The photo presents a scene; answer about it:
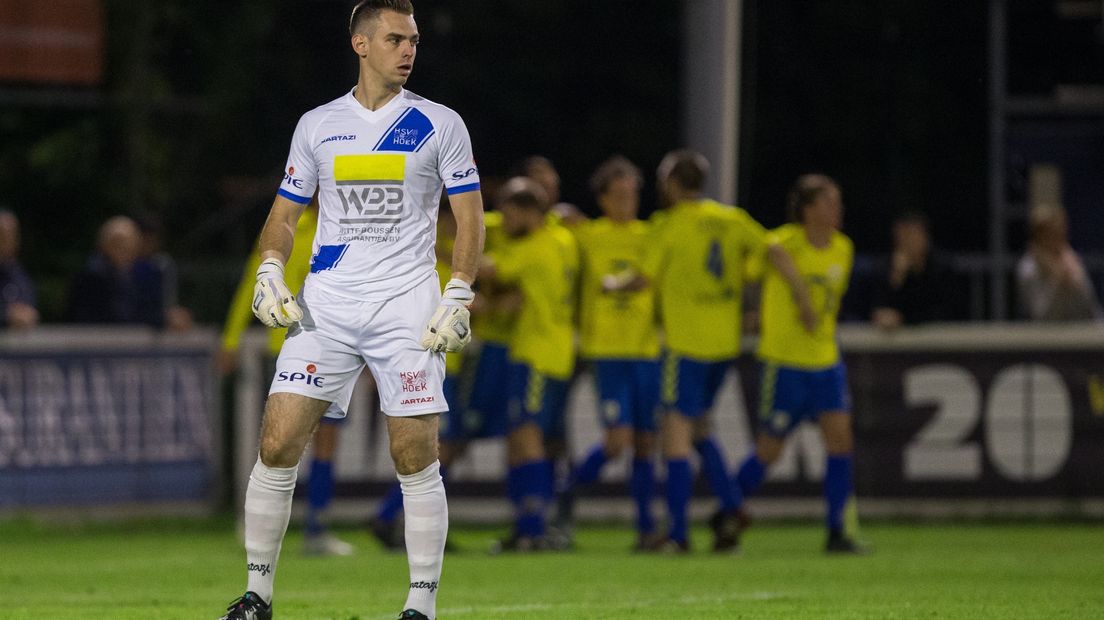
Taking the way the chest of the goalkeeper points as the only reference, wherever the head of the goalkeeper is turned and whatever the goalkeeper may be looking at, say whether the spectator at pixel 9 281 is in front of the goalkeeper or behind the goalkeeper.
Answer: behind

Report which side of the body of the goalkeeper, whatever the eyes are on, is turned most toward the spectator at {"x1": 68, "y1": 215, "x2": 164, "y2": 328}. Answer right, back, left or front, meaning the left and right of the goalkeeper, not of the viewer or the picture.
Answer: back

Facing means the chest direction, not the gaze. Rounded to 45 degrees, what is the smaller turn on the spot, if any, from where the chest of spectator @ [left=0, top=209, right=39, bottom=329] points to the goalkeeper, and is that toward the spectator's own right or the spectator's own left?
0° — they already face them

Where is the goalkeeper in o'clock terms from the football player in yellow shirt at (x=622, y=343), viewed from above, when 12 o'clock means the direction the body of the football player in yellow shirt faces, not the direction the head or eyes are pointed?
The goalkeeper is roughly at 12 o'clock from the football player in yellow shirt.

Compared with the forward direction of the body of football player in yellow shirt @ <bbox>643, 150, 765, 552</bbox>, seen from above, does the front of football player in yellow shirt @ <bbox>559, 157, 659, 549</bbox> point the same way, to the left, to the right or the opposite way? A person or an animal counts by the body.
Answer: the opposite way

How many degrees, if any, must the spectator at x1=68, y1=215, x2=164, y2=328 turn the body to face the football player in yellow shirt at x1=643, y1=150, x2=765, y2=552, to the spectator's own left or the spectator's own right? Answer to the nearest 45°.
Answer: approximately 45° to the spectator's own left
